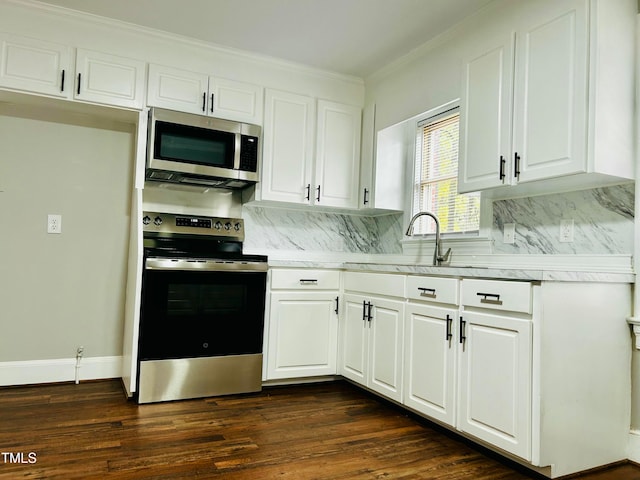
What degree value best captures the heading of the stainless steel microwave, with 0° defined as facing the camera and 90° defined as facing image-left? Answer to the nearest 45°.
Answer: approximately 0°

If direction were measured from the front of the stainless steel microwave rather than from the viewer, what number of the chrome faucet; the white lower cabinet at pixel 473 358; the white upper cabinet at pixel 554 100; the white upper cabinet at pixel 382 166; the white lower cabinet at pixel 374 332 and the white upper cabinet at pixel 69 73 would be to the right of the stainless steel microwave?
1

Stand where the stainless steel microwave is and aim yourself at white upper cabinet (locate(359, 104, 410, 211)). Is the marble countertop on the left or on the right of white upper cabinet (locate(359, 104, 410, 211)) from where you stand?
right

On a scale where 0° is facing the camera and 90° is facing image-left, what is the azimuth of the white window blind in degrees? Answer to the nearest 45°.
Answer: approximately 45°

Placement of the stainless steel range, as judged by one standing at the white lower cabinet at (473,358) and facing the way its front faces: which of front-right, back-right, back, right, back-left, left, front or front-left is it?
front-right

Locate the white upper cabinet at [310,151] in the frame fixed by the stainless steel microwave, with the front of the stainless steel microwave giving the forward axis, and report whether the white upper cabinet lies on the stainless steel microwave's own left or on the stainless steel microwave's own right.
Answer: on the stainless steel microwave's own left

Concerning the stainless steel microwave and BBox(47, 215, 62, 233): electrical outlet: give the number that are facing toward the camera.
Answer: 2

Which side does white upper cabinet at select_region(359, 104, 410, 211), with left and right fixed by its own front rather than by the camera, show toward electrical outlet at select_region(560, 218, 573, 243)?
left

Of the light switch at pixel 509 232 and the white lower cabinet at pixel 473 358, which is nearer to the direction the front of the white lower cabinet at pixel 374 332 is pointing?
the white lower cabinet

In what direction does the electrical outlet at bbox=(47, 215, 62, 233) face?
toward the camera

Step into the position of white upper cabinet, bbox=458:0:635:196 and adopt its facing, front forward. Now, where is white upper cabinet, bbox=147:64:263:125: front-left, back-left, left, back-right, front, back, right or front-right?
front-right

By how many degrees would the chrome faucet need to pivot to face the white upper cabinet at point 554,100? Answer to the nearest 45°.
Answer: approximately 90° to its left
